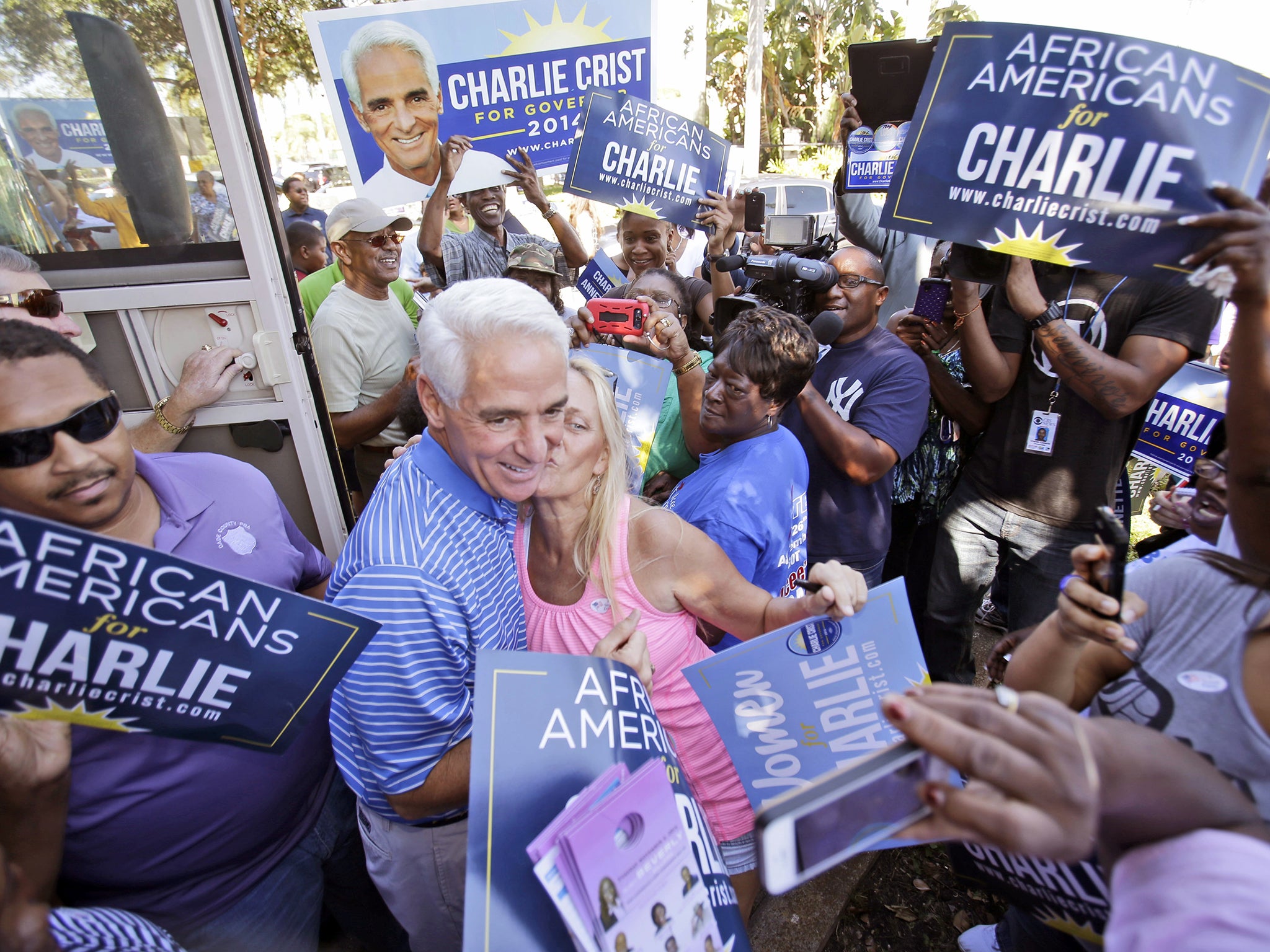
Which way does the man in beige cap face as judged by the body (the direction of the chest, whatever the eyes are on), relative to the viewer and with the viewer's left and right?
facing the viewer and to the right of the viewer

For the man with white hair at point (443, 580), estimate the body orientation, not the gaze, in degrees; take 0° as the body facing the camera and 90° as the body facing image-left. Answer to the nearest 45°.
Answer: approximately 315°

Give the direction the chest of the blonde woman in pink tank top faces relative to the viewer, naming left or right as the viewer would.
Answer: facing the viewer and to the left of the viewer

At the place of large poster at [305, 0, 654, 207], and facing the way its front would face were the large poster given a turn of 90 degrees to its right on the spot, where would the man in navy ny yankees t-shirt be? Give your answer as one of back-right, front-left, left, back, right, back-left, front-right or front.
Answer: back-left

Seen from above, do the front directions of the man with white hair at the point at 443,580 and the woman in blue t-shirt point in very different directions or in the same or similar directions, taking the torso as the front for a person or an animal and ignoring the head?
very different directions

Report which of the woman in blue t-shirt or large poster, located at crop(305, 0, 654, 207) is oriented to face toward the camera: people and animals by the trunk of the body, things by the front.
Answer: the large poster

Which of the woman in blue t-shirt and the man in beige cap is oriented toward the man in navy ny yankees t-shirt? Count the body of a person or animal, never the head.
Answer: the man in beige cap

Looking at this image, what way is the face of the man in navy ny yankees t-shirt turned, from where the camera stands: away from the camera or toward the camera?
toward the camera

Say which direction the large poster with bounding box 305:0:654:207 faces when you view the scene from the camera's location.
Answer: facing the viewer

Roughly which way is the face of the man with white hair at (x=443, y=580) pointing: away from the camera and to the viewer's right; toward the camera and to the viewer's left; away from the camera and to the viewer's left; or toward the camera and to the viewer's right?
toward the camera and to the viewer's right

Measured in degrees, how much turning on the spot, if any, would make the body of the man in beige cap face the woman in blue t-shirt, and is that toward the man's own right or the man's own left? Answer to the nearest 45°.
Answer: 0° — they already face them

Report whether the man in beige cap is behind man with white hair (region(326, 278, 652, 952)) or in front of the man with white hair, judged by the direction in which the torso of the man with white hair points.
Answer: behind

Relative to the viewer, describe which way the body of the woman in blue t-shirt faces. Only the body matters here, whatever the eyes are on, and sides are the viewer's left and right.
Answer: facing to the left of the viewer
